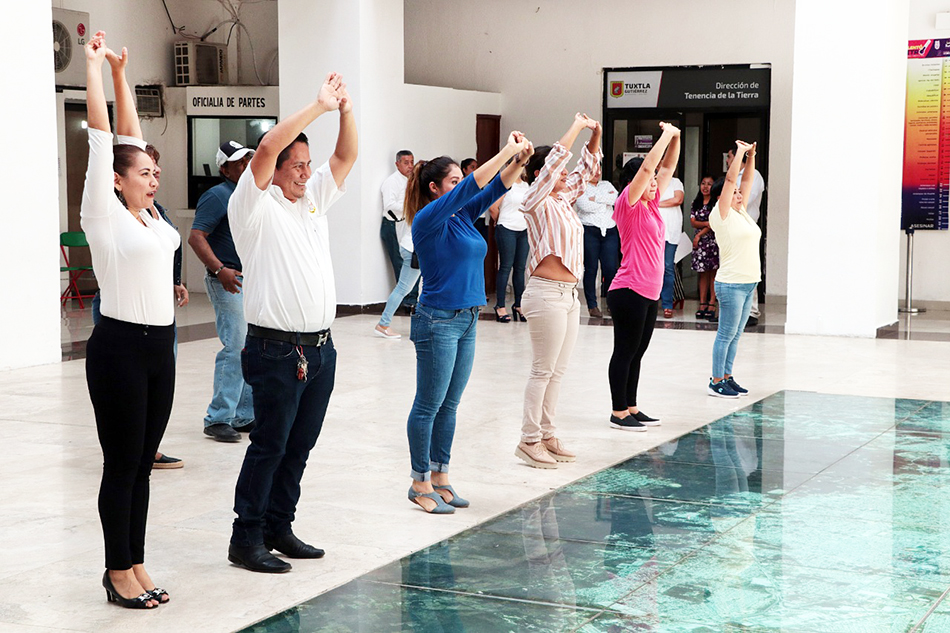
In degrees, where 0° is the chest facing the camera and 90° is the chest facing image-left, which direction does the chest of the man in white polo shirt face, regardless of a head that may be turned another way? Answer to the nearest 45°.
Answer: approximately 315°

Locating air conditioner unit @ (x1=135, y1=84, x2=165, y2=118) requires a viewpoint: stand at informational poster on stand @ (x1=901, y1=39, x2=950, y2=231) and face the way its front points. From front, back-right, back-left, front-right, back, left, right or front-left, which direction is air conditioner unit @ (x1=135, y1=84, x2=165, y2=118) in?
right

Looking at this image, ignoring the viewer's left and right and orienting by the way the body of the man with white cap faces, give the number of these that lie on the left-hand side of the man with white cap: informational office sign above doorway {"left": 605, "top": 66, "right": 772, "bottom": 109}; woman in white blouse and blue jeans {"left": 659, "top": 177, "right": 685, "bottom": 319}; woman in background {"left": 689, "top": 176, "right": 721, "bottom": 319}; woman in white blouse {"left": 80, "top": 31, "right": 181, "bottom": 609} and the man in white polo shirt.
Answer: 3

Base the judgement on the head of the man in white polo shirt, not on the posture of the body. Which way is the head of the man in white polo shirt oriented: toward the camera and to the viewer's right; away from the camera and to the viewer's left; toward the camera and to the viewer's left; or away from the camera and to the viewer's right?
toward the camera and to the viewer's right
